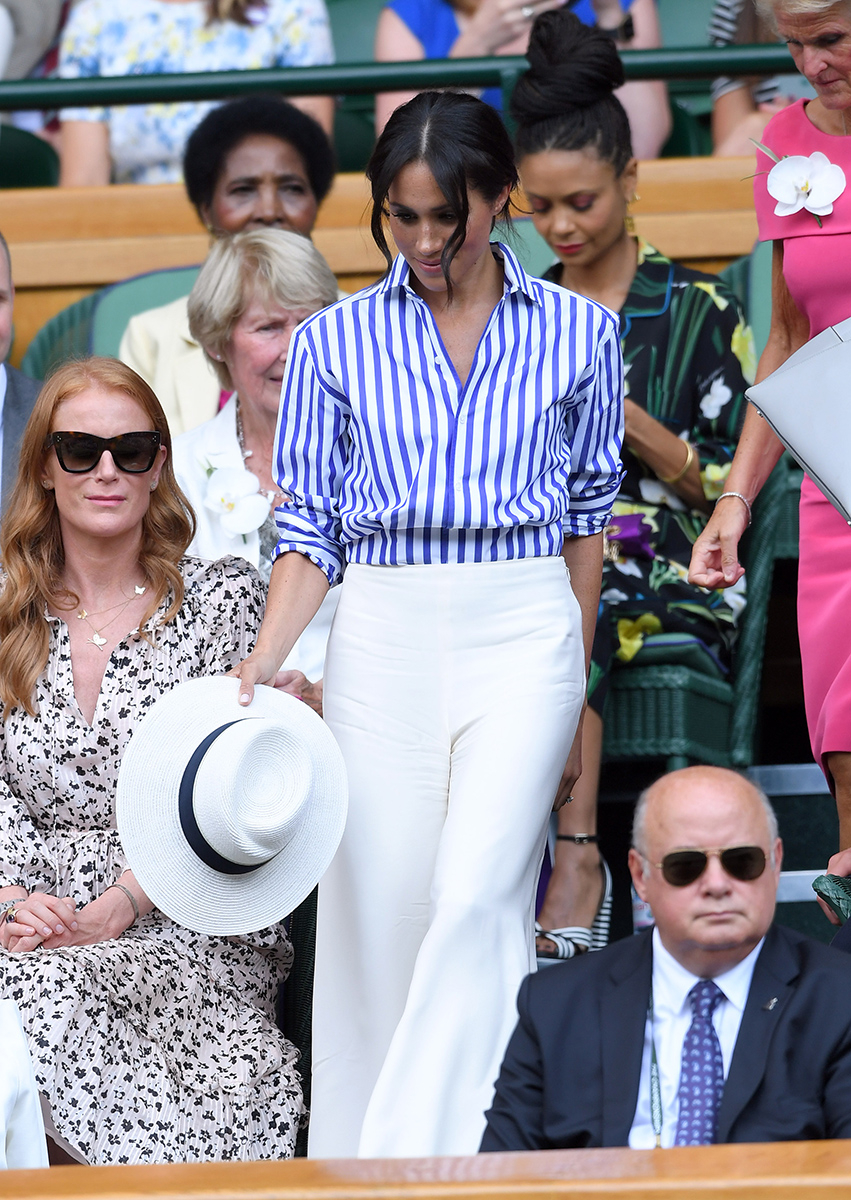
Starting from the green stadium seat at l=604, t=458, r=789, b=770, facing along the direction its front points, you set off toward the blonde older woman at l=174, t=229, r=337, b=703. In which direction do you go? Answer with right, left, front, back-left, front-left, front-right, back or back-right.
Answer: front-right

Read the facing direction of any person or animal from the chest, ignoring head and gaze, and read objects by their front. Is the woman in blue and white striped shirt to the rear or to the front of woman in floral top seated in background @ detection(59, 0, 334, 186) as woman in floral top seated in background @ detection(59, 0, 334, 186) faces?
to the front

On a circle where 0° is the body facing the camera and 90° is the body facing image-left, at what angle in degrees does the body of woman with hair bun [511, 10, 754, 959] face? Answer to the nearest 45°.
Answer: approximately 45°

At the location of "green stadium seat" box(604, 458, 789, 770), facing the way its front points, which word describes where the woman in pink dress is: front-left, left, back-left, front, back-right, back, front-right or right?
front-left

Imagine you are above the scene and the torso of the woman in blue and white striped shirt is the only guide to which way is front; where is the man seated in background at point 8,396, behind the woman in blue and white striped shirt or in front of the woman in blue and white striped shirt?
behind

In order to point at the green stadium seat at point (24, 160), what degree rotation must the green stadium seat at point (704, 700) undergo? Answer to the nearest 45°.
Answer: approximately 90° to its right

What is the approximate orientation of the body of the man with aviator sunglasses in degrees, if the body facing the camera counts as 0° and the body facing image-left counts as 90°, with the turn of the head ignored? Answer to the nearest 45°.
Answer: approximately 0°
